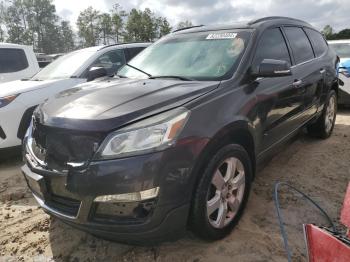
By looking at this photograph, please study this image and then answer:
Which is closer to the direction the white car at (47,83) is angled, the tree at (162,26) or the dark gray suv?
the dark gray suv

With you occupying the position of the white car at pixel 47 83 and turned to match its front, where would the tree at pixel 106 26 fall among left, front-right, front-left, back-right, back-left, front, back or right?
back-right

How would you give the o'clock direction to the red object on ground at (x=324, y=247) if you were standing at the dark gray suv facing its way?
The red object on ground is roughly at 9 o'clock from the dark gray suv.

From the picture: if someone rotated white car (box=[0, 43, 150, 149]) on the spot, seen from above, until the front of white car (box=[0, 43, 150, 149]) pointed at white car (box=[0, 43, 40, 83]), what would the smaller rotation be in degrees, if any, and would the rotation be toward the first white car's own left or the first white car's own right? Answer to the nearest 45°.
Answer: approximately 135° to the first white car's own right

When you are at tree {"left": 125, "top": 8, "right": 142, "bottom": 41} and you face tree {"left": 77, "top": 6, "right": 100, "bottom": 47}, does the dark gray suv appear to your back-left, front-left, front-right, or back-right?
back-left

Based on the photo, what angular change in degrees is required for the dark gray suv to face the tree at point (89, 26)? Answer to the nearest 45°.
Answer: approximately 135° to its right

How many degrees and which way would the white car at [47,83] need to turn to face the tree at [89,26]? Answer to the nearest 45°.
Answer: approximately 135° to its right

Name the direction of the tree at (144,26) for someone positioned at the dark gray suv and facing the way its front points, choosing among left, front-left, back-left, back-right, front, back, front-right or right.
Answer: back-right

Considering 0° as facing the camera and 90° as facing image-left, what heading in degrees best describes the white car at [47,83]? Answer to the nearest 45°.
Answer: approximately 45°
